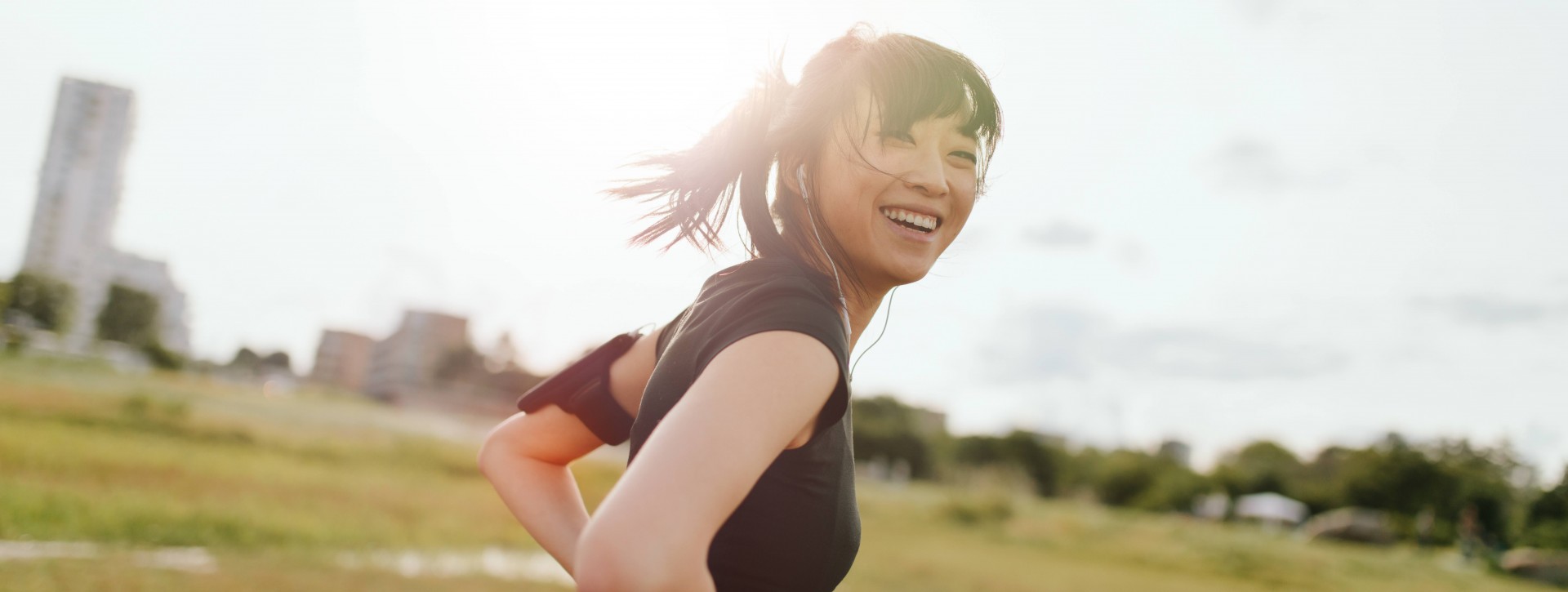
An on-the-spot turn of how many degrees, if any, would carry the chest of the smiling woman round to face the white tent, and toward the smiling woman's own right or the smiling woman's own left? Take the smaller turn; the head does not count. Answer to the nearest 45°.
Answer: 0° — they already face it

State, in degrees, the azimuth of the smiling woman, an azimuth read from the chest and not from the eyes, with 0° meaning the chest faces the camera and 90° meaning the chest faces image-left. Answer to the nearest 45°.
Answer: approximately 225°
